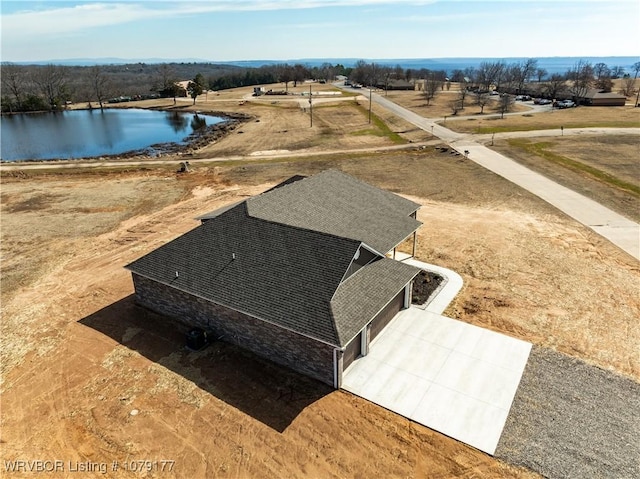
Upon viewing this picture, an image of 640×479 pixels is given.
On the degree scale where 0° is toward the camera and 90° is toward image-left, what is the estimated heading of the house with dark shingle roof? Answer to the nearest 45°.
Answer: approximately 315°
